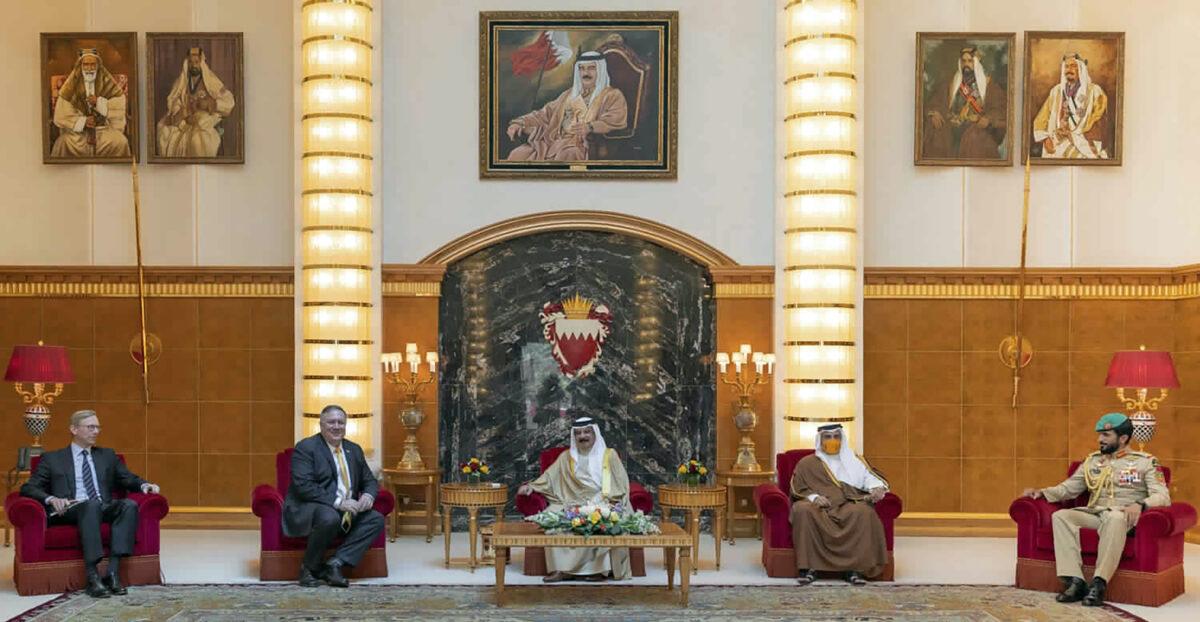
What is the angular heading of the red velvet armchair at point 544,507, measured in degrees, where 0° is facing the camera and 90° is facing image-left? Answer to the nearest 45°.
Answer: approximately 0°

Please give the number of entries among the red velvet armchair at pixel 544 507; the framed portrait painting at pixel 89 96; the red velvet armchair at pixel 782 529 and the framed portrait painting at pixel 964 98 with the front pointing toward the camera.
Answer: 4

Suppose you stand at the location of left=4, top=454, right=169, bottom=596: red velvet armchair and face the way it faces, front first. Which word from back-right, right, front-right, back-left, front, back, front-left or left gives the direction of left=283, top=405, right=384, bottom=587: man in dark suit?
left

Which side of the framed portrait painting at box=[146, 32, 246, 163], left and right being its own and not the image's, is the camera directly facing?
front

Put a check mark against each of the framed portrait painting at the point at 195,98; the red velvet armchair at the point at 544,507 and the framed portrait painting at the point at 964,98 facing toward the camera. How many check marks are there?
3

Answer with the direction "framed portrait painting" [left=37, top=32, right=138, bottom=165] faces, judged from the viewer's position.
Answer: facing the viewer

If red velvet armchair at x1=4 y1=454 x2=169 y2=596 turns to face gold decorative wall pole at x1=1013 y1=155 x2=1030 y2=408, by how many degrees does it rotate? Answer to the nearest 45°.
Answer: approximately 90° to its left

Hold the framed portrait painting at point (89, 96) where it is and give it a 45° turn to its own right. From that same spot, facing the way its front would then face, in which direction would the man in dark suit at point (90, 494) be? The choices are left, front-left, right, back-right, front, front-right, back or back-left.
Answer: front-left

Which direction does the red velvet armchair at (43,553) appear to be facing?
toward the camera

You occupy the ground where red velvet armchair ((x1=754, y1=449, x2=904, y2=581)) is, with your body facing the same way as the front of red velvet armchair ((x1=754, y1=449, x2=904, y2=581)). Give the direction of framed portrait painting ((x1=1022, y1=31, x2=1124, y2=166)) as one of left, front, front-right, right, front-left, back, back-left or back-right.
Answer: back-left

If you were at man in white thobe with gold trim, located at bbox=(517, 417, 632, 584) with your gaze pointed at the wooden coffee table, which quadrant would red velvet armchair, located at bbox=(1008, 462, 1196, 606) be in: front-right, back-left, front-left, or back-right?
front-left
